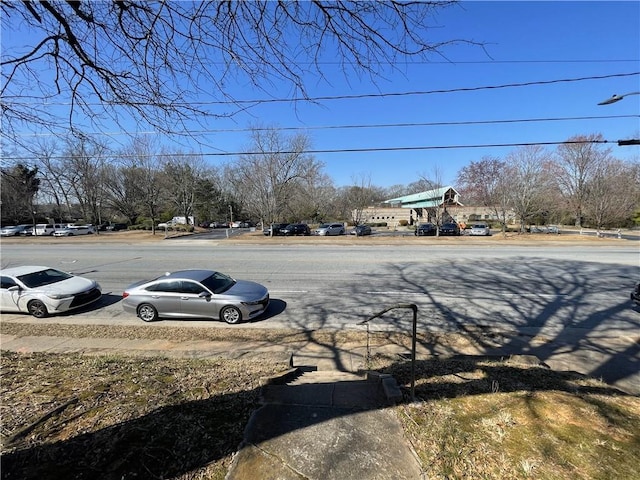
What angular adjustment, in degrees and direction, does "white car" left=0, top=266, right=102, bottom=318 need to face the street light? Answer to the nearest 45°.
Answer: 0° — it already faces it

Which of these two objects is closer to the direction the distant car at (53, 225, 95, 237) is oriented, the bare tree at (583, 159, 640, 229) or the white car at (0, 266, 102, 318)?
the white car

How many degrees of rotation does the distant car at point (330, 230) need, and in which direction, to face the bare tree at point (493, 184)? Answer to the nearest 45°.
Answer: approximately 135° to its left

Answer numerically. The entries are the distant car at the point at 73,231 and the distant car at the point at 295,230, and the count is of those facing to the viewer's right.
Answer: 0

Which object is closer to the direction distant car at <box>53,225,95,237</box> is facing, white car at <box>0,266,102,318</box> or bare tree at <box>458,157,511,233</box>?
the white car

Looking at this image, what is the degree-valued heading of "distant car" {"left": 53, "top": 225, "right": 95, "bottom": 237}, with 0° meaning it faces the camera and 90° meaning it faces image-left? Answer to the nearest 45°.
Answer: approximately 45°

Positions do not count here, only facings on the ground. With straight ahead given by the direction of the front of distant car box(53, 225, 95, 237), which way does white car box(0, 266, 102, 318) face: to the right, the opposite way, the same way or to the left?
to the left

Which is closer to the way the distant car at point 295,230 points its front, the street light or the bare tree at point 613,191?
the street light

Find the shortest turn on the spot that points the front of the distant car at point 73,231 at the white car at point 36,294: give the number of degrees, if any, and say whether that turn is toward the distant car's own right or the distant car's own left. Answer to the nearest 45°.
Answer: approximately 45° to the distant car's own left

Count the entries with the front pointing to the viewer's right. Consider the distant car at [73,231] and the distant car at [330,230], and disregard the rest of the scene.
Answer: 0

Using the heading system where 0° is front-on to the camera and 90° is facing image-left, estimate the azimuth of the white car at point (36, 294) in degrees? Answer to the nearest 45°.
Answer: approximately 315°

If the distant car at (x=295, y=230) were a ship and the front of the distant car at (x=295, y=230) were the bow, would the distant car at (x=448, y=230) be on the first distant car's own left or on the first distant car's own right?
on the first distant car's own left

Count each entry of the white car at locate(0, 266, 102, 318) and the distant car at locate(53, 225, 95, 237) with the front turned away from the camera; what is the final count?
0
